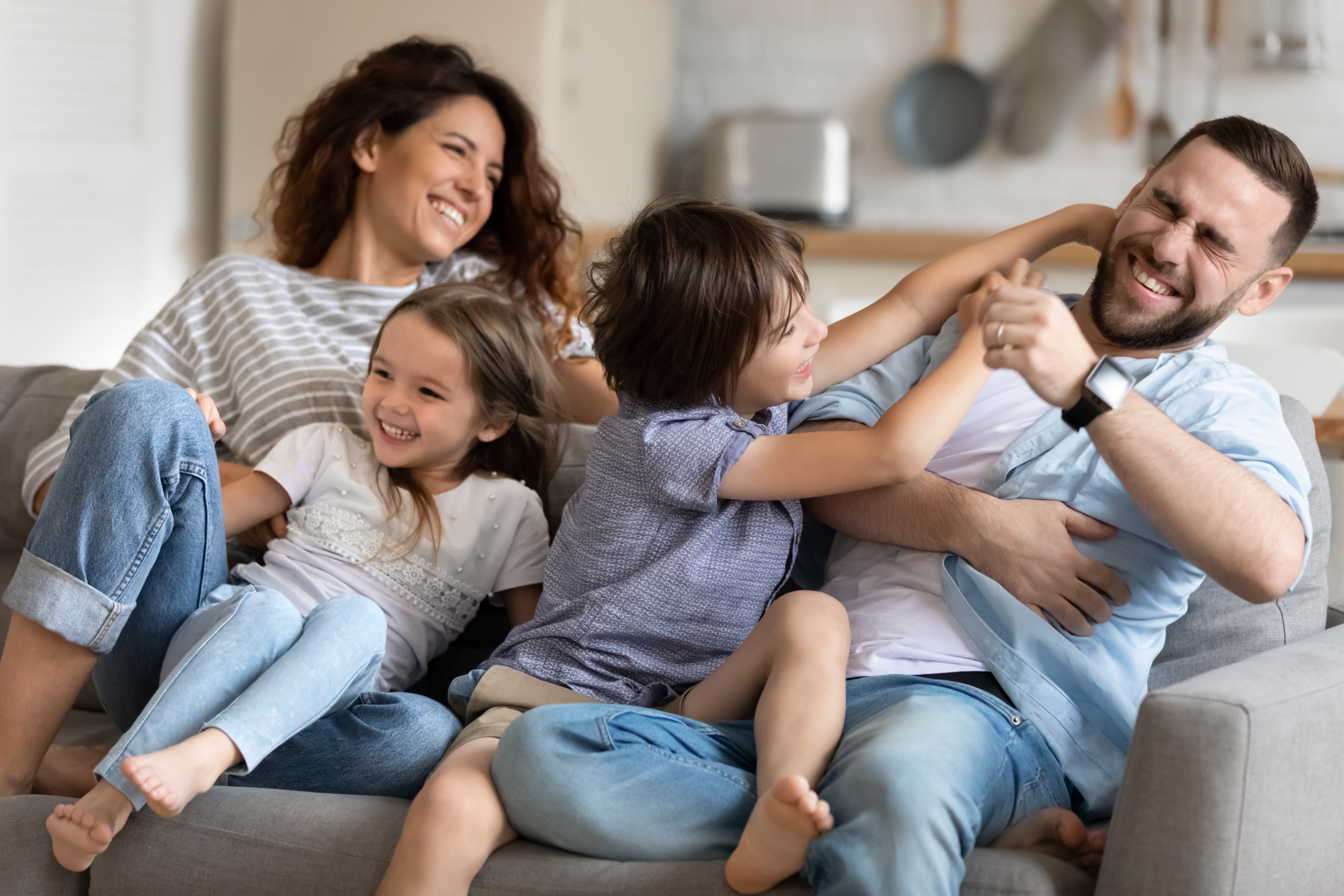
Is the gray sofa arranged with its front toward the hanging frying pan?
no

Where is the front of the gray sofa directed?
toward the camera

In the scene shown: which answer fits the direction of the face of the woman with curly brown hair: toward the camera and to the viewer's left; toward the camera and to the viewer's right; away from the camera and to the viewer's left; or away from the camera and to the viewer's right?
toward the camera and to the viewer's right

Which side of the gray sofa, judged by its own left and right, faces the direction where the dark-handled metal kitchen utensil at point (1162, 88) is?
back

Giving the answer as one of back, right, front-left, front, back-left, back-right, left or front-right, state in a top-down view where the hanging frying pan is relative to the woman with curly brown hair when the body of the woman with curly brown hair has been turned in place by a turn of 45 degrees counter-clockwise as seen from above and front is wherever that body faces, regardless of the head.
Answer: left

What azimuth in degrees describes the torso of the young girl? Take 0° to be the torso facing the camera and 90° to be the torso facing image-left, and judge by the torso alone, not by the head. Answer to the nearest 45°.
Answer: approximately 45°

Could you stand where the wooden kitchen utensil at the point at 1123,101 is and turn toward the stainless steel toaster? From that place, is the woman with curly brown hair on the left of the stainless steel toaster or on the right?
left

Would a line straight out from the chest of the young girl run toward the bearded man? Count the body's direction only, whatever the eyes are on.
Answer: no

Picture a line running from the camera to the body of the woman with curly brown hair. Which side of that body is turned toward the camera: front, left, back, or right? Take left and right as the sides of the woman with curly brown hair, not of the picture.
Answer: front

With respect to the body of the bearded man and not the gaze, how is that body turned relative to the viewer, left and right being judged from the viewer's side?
facing the viewer and to the left of the viewer

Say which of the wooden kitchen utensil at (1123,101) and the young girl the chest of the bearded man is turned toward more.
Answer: the young girl

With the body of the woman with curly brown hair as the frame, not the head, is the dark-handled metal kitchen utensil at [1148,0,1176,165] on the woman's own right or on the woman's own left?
on the woman's own left

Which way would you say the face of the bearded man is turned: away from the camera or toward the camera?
toward the camera

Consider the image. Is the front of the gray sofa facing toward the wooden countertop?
no

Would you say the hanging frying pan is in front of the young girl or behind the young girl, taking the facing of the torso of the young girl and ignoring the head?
behind
